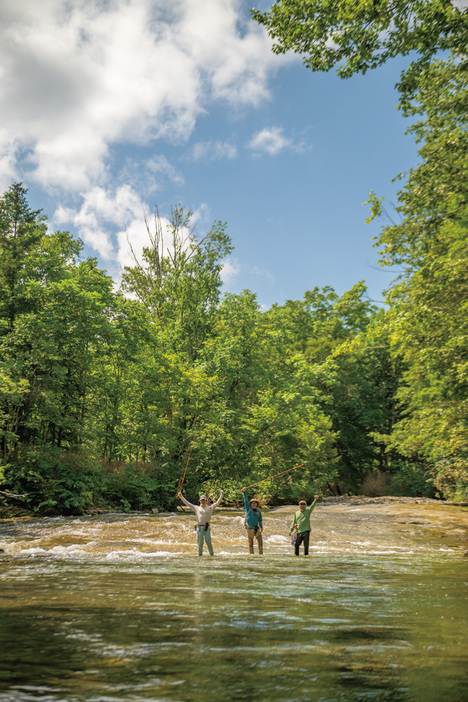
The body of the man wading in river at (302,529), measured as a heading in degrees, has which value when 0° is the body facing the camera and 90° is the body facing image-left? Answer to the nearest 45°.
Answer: approximately 0°

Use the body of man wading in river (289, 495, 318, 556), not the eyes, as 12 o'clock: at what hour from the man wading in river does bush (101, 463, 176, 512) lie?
The bush is roughly at 5 o'clock from the man wading in river.

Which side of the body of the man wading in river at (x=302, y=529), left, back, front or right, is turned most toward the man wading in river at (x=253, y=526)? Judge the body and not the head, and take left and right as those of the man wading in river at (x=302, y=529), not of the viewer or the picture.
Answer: right

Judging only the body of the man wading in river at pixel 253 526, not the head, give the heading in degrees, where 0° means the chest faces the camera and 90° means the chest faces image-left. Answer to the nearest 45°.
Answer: approximately 0°

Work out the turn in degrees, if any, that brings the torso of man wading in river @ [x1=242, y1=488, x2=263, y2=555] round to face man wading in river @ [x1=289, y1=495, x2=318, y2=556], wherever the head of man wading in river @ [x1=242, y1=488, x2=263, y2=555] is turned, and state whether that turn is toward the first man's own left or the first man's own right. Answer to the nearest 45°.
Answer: approximately 90° to the first man's own left

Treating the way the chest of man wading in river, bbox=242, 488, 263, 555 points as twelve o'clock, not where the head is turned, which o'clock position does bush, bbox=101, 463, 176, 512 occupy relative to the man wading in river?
The bush is roughly at 5 o'clock from the man wading in river.

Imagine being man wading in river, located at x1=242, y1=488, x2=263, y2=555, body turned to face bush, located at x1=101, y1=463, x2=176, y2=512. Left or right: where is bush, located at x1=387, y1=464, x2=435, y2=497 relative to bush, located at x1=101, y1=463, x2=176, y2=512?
right

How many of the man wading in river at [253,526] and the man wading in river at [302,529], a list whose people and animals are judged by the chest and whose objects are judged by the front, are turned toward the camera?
2
